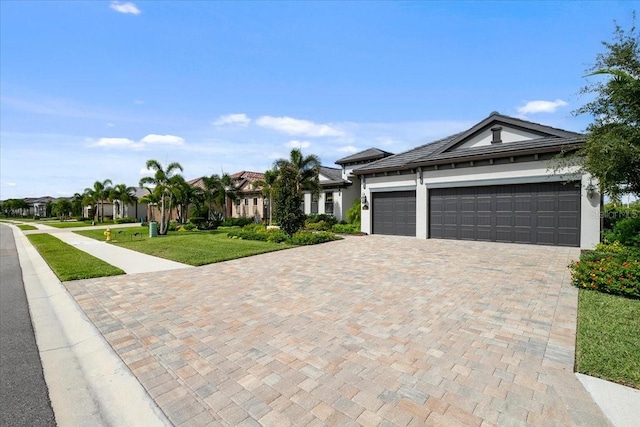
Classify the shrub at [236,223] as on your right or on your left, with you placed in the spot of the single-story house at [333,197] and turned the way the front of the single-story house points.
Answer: on your right

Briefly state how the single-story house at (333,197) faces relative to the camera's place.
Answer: facing the viewer and to the left of the viewer

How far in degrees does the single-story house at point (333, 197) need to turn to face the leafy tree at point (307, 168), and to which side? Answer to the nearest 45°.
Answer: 0° — it already faces it

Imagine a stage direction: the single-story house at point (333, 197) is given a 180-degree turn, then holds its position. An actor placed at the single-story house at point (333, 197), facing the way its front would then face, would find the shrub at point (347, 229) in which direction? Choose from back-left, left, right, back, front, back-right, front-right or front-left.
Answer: back-right

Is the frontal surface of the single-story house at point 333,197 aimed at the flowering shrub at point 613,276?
no

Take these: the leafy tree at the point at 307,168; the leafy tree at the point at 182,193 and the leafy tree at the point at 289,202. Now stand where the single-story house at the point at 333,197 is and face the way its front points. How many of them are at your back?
0

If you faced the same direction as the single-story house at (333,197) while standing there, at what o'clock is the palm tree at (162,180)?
The palm tree is roughly at 1 o'clock from the single-story house.

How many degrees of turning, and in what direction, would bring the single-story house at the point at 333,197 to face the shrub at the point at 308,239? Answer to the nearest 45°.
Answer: approximately 45° to its left

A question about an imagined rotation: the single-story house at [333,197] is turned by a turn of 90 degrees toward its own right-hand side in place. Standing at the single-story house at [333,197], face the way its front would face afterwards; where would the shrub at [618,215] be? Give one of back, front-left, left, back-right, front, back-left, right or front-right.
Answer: back

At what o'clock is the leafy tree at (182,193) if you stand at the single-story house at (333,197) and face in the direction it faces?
The leafy tree is roughly at 2 o'clock from the single-story house.
